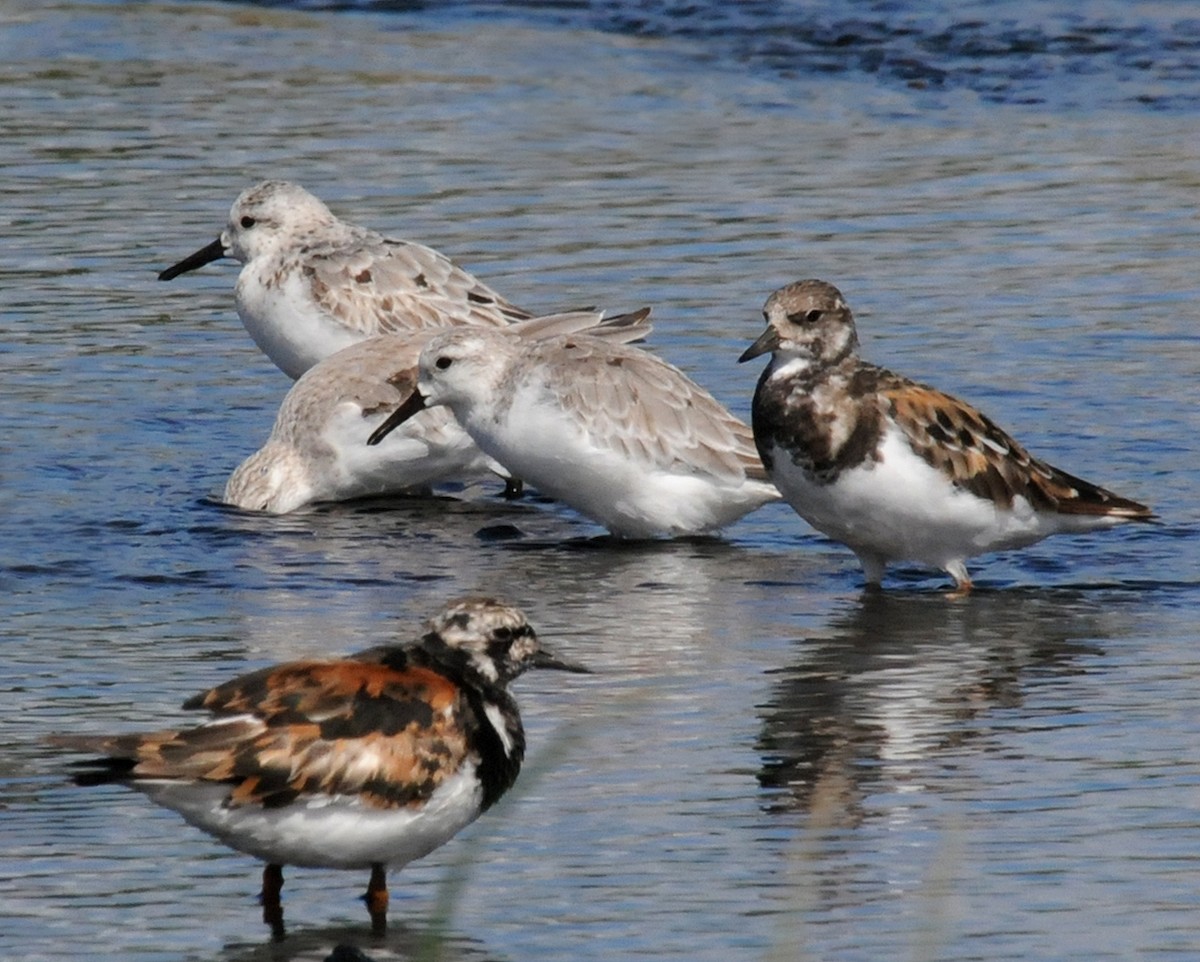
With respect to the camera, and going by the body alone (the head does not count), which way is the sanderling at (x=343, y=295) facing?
to the viewer's left

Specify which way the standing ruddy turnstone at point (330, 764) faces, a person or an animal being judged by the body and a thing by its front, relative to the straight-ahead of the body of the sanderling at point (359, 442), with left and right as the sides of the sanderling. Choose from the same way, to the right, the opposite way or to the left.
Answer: the opposite way

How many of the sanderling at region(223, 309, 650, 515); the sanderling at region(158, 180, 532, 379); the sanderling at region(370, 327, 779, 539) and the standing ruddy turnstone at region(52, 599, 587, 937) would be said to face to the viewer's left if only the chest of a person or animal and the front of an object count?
3

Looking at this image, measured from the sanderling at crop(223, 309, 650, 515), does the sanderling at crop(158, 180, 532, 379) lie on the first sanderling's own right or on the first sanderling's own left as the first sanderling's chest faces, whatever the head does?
on the first sanderling's own right

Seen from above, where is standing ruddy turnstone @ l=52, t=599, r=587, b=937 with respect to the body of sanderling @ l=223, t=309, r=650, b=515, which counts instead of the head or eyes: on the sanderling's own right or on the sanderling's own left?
on the sanderling's own left

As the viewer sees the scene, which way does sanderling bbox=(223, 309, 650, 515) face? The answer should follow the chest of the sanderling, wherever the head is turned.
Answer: to the viewer's left

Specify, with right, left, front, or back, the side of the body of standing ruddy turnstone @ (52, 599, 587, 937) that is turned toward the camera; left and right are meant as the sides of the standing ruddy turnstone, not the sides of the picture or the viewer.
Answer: right

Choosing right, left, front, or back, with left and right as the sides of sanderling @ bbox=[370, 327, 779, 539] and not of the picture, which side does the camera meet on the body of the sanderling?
left

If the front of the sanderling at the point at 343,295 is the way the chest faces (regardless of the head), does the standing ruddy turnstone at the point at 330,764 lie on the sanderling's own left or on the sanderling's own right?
on the sanderling's own left

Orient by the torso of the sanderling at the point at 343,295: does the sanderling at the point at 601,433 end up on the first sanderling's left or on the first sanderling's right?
on the first sanderling's left

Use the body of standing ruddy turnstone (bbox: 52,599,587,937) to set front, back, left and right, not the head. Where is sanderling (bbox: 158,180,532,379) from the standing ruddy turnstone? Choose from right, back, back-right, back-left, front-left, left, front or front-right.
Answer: left
